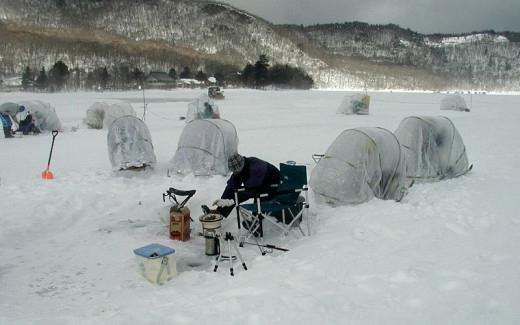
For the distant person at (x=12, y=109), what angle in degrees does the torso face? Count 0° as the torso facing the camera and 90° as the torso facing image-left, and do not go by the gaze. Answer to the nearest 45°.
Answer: approximately 270°

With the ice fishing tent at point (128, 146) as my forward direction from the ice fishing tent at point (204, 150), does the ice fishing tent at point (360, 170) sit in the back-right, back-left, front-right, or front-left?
back-left

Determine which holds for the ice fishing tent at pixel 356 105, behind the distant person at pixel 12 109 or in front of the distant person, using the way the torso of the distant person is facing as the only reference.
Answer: in front

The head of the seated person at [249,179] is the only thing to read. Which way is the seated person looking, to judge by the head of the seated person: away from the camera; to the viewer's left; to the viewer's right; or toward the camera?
to the viewer's left

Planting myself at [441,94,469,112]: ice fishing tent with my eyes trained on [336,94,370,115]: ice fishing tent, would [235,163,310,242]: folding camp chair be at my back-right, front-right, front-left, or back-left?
front-left

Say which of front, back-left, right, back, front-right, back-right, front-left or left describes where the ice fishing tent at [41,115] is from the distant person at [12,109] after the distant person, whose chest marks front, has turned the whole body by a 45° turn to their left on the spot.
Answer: front

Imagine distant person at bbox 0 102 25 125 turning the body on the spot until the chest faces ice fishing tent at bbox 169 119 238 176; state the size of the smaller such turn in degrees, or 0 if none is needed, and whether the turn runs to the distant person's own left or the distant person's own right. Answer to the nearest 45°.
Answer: approximately 90° to the distant person's own right

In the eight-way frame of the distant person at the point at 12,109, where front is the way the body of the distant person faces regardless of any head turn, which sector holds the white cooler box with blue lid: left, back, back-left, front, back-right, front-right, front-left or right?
right

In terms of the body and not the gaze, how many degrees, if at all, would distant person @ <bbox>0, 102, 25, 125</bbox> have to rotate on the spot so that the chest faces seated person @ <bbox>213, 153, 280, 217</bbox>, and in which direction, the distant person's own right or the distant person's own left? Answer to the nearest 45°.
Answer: approximately 90° to the distant person's own right

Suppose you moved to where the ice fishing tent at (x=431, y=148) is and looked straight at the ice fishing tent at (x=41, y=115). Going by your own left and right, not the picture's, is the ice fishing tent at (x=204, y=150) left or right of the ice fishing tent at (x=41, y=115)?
left

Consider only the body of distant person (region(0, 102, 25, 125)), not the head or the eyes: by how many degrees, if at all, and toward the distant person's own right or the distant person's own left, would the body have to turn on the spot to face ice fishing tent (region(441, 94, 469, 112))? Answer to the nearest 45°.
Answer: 0° — they already face it

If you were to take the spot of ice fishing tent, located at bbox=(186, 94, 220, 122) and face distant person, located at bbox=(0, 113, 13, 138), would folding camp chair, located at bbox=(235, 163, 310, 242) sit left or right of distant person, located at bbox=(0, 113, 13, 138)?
left

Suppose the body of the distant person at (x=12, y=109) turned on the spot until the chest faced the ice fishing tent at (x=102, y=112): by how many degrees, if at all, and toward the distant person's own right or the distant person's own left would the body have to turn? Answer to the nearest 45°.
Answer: approximately 45° to the distant person's own left

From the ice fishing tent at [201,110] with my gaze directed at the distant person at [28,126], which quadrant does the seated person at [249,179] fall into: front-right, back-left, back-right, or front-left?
front-left
